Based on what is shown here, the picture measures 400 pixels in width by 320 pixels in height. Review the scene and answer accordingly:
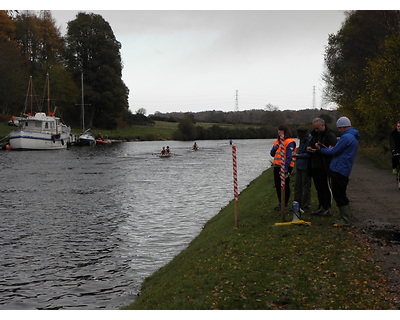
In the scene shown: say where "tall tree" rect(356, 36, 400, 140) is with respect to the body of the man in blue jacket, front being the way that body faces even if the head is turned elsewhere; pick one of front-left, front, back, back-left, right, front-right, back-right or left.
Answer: right

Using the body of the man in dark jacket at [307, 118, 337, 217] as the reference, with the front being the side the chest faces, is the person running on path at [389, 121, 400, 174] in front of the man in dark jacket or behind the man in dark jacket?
behind

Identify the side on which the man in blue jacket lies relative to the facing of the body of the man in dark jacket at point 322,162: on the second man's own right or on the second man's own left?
on the second man's own left

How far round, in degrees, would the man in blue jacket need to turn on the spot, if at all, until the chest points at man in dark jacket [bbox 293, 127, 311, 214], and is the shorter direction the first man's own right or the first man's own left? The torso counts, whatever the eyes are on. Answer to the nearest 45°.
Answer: approximately 45° to the first man's own right

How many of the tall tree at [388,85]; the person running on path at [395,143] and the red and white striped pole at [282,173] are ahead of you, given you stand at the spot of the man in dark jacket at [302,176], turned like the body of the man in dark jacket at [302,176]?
1

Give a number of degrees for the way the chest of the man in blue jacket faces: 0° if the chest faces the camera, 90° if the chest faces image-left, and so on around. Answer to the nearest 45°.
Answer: approximately 90°

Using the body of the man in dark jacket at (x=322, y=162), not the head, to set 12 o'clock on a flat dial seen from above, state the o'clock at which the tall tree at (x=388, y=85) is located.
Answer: The tall tree is roughly at 5 o'clock from the man in dark jacket.
